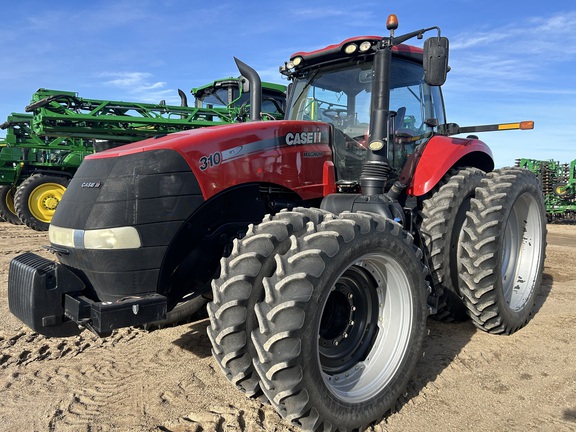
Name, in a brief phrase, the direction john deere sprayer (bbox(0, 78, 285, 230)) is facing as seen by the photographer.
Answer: facing away from the viewer and to the right of the viewer

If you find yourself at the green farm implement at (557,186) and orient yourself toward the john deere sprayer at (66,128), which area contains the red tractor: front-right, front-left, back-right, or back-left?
front-left

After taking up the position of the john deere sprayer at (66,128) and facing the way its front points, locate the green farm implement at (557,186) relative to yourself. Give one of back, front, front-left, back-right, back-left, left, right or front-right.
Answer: front-right

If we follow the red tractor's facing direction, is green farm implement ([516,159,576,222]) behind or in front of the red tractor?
behind

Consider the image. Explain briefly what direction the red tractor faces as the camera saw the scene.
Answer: facing the viewer and to the left of the viewer

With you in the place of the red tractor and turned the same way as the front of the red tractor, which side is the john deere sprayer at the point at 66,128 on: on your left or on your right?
on your right
